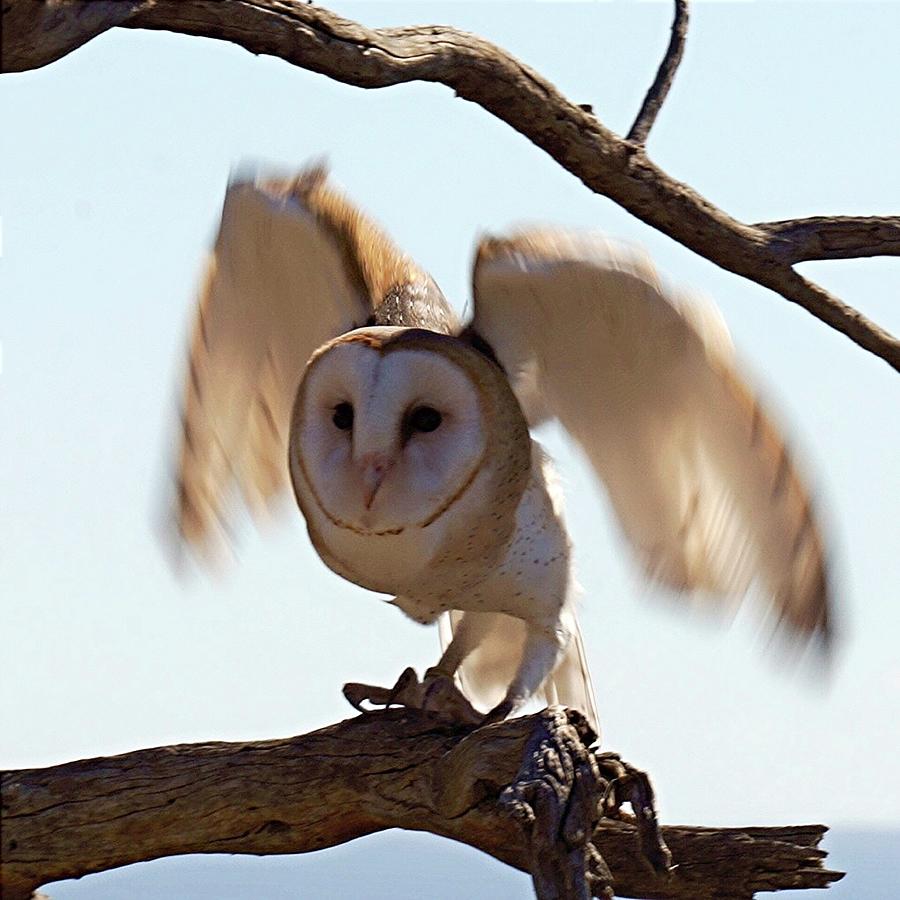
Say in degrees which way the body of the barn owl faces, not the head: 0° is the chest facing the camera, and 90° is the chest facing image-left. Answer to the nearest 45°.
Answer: approximately 45°
